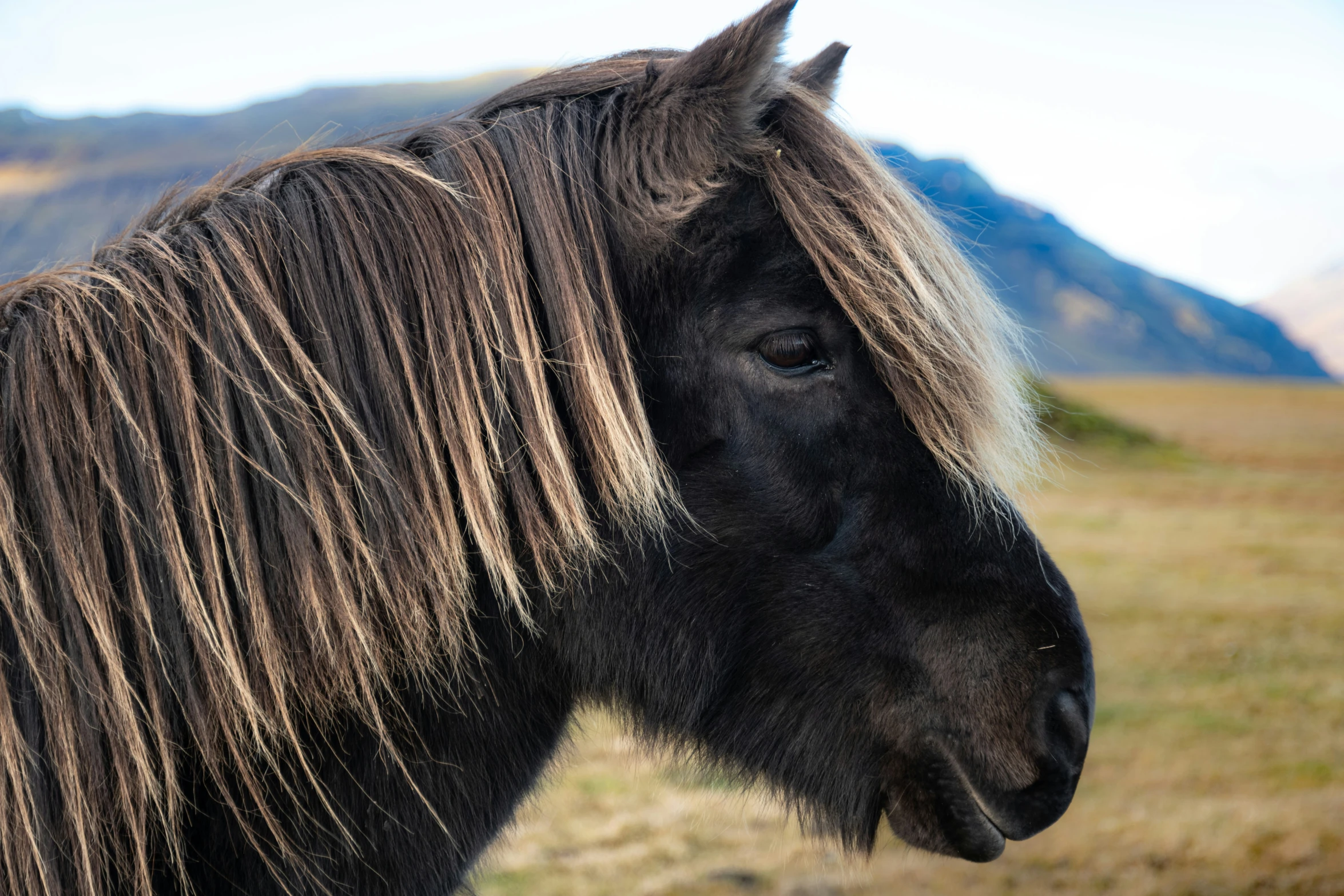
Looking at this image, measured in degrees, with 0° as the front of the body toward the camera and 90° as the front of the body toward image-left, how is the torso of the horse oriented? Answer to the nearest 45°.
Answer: approximately 270°
